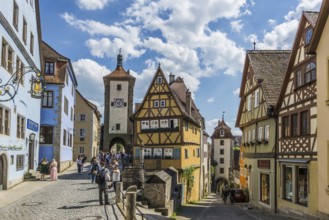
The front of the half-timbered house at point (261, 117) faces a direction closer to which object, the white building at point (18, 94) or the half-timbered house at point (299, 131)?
the white building

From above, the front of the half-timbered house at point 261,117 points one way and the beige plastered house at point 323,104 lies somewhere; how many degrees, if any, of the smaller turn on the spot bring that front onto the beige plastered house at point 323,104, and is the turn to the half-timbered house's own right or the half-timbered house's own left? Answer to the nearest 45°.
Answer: approximately 45° to the half-timbered house's own left

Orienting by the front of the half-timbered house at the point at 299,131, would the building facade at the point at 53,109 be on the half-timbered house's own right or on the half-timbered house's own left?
on the half-timbered house's own right

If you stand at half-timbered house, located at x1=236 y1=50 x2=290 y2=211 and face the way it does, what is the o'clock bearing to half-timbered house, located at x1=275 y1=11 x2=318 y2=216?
half-timbered house, located at x1=275 y1=11 x2=318 y2=216 is roughly at 10 o'clock from half-timbered house, located at x1=236 y1=50 x2=290 y2=211.

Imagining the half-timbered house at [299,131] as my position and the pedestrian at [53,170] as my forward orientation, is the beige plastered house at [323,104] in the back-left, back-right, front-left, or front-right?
back-left

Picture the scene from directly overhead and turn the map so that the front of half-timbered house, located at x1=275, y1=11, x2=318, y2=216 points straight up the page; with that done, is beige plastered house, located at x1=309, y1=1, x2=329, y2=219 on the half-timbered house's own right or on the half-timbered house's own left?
on the half-timbered house's own left

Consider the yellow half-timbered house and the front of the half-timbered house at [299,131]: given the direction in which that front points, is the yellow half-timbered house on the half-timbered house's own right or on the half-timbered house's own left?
on the half-timbered house's own right

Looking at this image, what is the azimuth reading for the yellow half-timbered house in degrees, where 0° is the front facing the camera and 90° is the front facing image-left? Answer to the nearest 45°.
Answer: approximately 0°

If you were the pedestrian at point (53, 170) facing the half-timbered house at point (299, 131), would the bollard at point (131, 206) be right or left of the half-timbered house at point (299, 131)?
right
